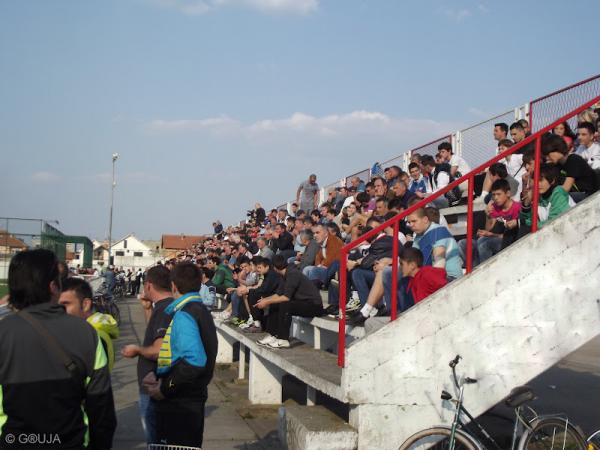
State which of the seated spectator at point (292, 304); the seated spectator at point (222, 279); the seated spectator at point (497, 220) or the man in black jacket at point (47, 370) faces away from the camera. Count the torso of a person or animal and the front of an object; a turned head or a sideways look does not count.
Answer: the man in black jacket

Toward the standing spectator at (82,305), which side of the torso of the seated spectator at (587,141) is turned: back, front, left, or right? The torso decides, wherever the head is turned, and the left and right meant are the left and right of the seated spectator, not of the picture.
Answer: front

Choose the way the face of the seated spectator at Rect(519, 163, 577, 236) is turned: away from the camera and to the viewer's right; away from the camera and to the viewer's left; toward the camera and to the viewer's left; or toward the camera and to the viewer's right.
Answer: toward the camera and to the viewer's left

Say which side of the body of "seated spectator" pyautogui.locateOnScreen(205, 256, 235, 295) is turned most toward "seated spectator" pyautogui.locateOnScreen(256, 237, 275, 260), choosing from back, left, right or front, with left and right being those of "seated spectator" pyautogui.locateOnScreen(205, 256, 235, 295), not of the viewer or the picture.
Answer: back

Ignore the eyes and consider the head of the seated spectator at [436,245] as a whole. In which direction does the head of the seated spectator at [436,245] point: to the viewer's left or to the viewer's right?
to the viewer's left

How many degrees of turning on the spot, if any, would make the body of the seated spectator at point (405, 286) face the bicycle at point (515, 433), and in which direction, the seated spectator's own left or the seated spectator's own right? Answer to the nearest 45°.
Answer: approximately 135° to the seated spectator's own left

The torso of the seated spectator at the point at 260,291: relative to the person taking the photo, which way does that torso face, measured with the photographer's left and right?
facing to the left of the viewer

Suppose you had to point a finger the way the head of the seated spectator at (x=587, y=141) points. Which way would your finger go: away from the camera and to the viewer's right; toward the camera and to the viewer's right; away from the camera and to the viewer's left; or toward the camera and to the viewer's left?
toward the camera and to the viewer's left

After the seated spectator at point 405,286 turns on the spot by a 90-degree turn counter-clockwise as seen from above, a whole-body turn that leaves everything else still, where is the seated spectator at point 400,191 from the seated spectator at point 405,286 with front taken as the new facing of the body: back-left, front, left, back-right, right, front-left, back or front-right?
back

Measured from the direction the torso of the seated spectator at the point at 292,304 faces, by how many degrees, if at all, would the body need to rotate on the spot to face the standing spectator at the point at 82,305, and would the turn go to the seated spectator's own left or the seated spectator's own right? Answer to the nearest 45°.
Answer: approximately 45° to the seated spectator's own left

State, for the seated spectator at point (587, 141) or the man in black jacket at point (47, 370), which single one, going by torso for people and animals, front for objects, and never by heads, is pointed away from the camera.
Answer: the man in black jacket

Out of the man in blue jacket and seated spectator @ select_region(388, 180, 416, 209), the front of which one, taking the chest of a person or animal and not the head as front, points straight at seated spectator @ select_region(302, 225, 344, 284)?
seated spectator @ select_region(388, 180, 416, 209)

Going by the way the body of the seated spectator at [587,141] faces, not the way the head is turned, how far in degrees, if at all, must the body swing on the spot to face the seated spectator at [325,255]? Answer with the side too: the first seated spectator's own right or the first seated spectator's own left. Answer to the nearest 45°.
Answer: approximately 45° to the first seated spectator's own right

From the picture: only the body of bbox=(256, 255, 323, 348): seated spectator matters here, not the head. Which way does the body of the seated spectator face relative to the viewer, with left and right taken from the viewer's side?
facing to the left of the viewer

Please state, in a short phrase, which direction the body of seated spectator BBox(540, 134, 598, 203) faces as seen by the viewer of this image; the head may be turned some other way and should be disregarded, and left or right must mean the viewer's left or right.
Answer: facing to the left of the viewer
